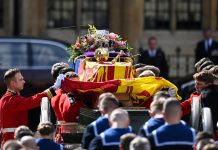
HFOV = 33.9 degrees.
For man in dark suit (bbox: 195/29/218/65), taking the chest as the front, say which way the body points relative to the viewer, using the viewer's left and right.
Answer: facing the viewer

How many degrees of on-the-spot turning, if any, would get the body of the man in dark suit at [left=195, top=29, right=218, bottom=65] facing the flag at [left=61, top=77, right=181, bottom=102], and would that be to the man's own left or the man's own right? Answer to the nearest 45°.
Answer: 0° — they already face it

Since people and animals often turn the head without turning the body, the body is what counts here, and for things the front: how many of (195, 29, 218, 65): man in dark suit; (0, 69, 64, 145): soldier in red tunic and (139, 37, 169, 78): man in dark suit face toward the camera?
2

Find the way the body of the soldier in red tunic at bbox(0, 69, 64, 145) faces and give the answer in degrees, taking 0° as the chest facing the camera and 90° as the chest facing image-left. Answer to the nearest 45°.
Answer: approximately 270°

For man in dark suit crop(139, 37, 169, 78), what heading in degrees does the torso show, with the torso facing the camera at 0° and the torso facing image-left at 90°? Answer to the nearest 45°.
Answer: approximately 0°

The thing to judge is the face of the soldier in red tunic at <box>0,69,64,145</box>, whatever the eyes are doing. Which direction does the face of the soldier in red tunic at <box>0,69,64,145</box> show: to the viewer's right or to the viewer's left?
to the viewer's right

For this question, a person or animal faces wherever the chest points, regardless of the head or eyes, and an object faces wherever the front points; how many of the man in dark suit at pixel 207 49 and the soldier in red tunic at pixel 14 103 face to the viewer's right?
1

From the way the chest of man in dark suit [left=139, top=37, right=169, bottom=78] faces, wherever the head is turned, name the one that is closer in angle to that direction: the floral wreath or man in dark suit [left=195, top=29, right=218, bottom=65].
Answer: the floral wreath

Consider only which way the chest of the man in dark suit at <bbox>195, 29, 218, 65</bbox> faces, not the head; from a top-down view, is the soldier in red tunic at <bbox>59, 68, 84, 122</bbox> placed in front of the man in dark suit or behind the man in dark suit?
in front
